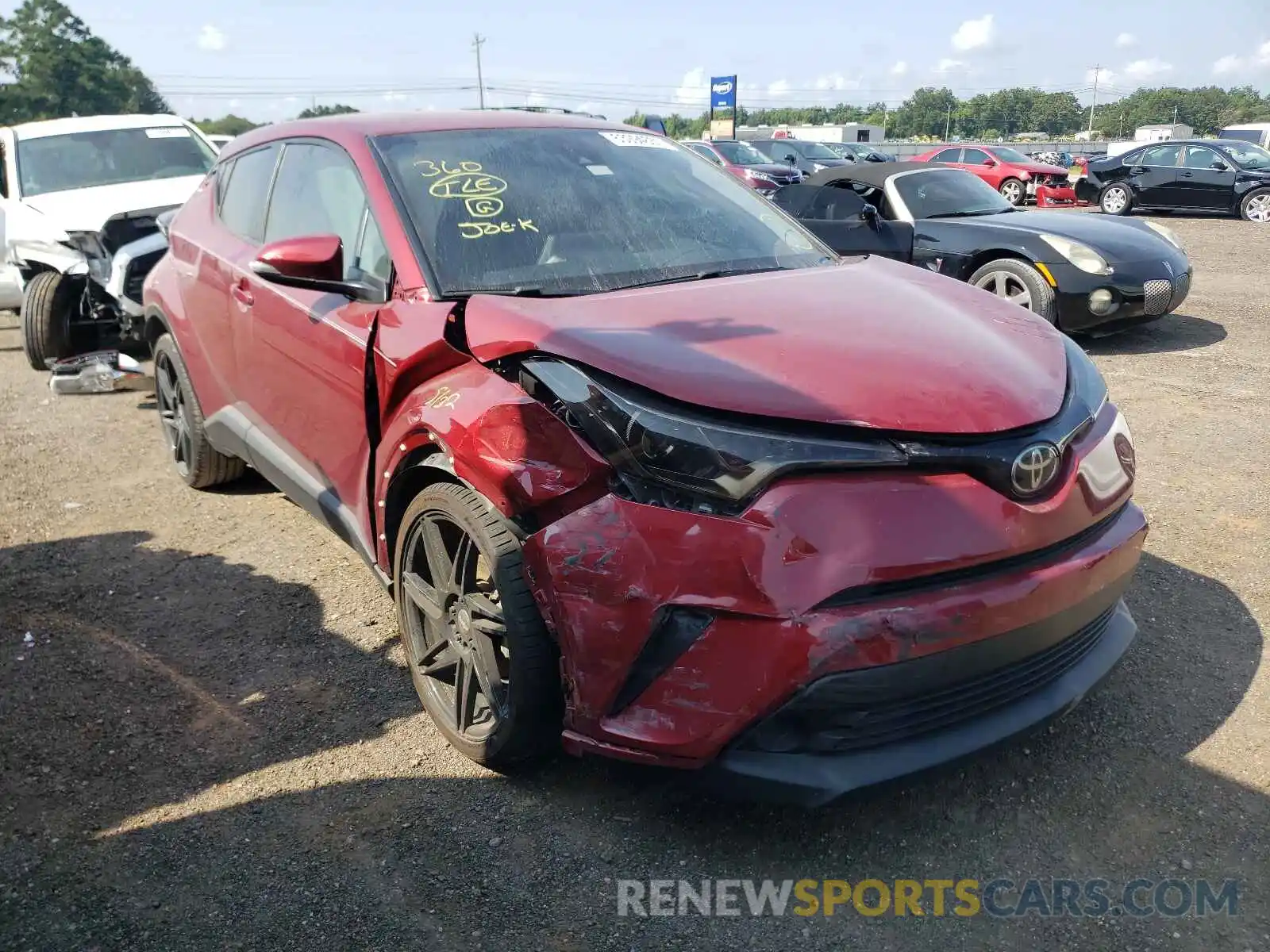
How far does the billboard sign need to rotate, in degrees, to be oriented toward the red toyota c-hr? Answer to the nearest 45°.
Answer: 0° — it already faces it

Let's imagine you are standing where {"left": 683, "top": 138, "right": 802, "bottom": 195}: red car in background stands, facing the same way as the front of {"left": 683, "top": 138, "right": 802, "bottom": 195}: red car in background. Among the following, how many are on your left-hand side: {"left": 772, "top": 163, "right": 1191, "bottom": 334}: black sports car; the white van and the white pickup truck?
1

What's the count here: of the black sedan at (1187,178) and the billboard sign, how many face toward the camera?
1

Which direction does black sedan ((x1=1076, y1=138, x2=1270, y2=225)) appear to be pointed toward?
to the viewer's right

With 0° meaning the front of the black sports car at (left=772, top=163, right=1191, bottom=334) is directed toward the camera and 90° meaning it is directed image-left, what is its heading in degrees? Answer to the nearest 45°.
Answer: approximately 315°

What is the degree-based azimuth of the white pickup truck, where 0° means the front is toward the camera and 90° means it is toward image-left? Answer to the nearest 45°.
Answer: approximately 315°

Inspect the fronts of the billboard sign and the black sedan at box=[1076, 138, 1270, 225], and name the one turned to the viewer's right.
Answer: the black sedan

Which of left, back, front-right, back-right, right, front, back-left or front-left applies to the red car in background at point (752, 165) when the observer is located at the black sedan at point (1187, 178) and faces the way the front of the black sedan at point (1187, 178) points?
back

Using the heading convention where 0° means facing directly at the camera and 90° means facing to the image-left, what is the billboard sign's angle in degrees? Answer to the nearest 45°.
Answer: approximately 0°

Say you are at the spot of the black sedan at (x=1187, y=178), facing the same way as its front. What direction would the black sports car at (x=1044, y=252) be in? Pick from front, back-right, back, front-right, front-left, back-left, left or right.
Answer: right
